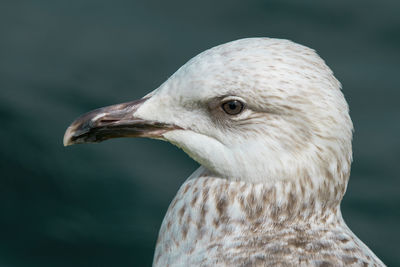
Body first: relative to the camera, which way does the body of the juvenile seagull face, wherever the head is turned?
to the viewer's left
